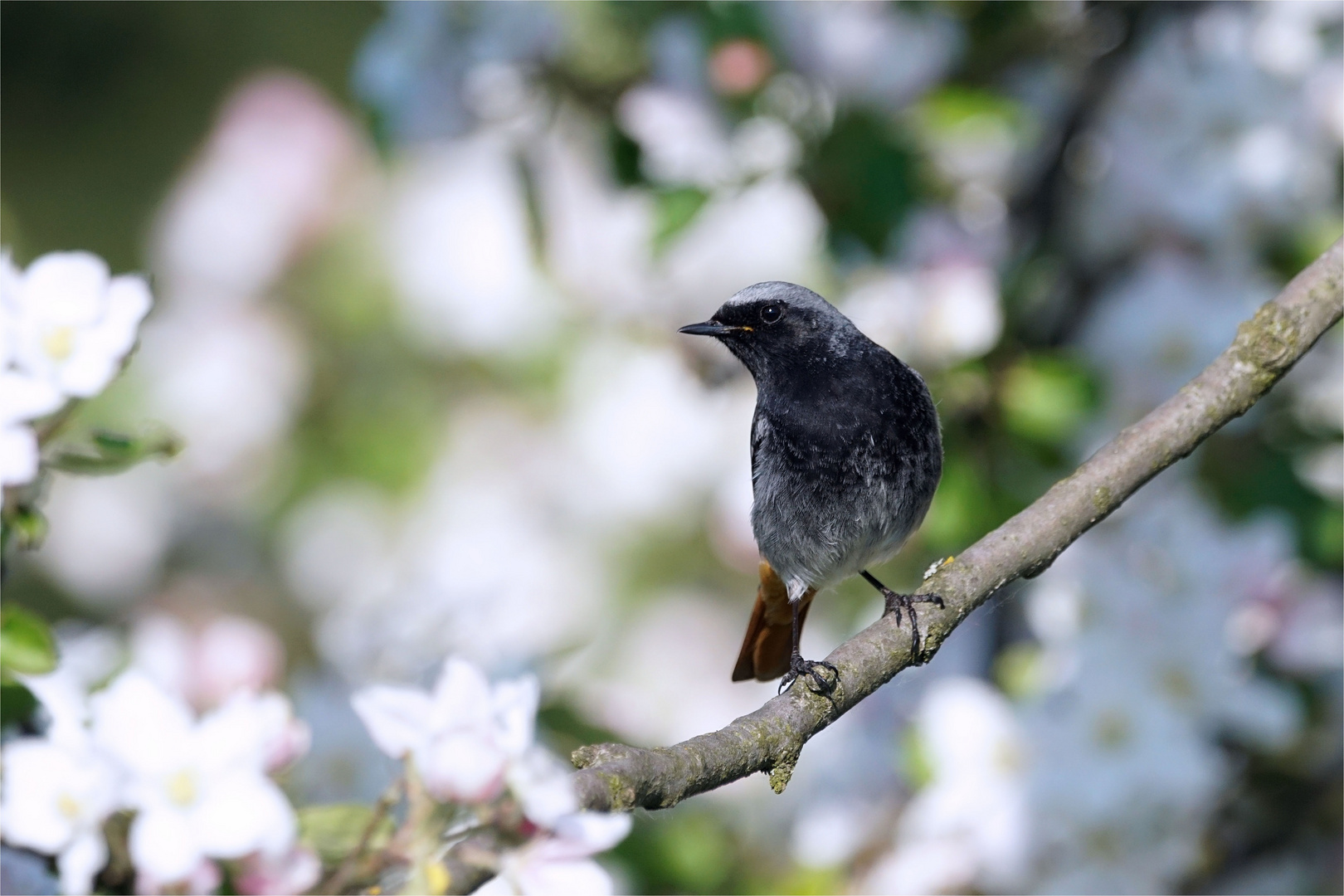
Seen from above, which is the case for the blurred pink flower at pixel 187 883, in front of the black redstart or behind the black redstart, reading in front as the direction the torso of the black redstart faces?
in front

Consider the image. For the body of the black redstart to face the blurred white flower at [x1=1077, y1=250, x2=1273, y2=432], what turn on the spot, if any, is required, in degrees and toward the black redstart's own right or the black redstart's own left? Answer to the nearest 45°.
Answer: approximately 135° to the black redstart's own left

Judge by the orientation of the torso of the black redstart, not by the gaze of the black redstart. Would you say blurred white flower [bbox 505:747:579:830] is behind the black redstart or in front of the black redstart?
in front

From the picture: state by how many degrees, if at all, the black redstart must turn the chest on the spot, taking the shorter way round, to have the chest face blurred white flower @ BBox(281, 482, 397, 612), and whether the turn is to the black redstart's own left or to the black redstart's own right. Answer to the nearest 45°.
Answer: approximately 135° to the black redstart's own right

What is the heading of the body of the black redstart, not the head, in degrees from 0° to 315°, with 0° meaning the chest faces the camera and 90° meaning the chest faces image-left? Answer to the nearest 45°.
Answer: approximately 0°

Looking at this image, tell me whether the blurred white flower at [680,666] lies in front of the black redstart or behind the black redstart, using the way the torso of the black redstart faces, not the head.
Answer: behind

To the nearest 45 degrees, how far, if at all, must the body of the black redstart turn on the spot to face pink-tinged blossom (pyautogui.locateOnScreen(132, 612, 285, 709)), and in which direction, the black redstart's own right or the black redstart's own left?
approximately 90° to the black redstart's own right

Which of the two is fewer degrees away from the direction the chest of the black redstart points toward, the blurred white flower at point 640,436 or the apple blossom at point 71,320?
the apple blossom

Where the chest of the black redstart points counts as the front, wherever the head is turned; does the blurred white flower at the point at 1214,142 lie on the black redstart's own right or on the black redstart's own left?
on the black redstart's own left

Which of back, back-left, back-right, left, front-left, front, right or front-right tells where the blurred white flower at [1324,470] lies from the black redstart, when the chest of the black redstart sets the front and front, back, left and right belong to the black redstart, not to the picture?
back-left

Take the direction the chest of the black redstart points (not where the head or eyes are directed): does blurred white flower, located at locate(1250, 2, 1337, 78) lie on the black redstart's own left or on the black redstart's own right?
on the black redstart's own left
